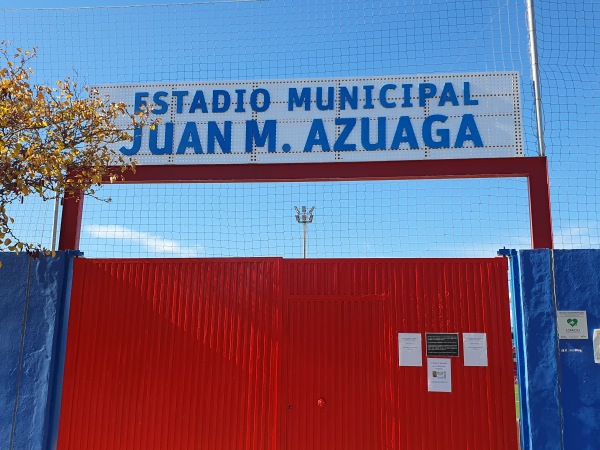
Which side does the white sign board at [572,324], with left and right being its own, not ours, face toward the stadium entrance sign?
right

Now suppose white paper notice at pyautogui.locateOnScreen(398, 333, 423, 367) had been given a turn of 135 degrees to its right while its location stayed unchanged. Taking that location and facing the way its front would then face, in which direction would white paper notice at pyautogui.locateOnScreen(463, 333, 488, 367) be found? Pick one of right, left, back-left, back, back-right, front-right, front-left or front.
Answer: back-right

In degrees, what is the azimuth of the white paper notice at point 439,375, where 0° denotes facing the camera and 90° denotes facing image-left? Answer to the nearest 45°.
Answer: approximately 0°

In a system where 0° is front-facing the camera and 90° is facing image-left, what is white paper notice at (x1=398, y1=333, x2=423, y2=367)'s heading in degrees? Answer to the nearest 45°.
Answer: approximately 0°

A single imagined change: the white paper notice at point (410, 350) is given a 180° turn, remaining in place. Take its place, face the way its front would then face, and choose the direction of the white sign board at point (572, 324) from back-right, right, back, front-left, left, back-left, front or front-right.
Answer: right

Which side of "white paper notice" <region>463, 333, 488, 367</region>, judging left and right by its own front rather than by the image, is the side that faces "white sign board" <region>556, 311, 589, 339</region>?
left

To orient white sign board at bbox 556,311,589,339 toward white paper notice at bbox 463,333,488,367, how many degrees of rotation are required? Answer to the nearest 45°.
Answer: approximately 90° to its right
